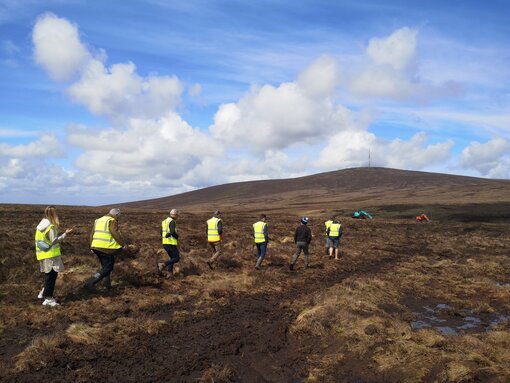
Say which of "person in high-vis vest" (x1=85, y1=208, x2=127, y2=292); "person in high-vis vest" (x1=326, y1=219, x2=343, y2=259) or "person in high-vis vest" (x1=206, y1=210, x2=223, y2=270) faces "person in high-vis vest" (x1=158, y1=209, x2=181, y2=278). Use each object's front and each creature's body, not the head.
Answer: "person in high-vis vest" (x1=85, y1=208, x2=127, y2=292)

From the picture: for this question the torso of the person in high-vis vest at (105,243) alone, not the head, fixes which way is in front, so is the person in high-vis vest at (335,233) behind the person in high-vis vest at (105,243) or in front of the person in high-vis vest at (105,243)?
in front

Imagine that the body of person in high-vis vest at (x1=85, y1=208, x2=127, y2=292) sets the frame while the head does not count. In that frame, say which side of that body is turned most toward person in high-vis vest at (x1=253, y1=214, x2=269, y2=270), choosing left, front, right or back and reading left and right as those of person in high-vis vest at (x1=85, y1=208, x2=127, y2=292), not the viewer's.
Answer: front

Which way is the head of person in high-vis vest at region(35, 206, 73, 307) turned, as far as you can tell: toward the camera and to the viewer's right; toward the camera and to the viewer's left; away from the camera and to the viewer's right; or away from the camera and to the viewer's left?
away from the camera and to the viewer's right

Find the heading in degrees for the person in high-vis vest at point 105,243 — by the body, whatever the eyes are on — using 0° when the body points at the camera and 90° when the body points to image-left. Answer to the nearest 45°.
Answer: approximately 225°

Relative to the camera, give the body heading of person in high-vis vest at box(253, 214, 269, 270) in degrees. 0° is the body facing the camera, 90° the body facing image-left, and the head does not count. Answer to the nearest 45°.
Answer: approximately 225°

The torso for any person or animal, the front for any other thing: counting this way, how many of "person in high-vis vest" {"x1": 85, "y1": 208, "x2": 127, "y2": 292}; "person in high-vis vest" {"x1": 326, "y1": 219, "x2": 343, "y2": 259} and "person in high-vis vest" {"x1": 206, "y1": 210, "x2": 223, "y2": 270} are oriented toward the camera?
0

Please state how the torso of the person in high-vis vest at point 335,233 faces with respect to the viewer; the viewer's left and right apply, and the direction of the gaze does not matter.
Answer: facing away from the viewer

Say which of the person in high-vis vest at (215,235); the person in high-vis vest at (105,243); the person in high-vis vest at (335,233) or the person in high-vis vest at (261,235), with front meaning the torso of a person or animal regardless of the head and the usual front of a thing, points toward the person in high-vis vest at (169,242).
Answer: the person in high-vis vest at (105,243)

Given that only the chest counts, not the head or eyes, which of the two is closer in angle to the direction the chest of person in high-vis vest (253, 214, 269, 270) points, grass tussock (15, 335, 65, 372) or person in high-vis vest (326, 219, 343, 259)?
the person in high-vis vest

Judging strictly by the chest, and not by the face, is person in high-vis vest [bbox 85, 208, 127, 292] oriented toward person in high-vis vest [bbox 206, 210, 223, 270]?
yes

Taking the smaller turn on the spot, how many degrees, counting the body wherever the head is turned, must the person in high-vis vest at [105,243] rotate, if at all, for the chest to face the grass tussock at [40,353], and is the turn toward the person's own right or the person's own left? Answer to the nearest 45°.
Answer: approximately 135° to the person's own right

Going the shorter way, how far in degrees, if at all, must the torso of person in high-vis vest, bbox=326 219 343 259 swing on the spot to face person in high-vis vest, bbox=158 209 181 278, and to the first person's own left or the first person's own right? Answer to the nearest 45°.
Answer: approximately 135° to the first person's own left

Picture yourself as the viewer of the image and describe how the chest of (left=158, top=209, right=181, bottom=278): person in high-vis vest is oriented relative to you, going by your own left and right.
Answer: facing away from the viewer and to the right of the viewer
